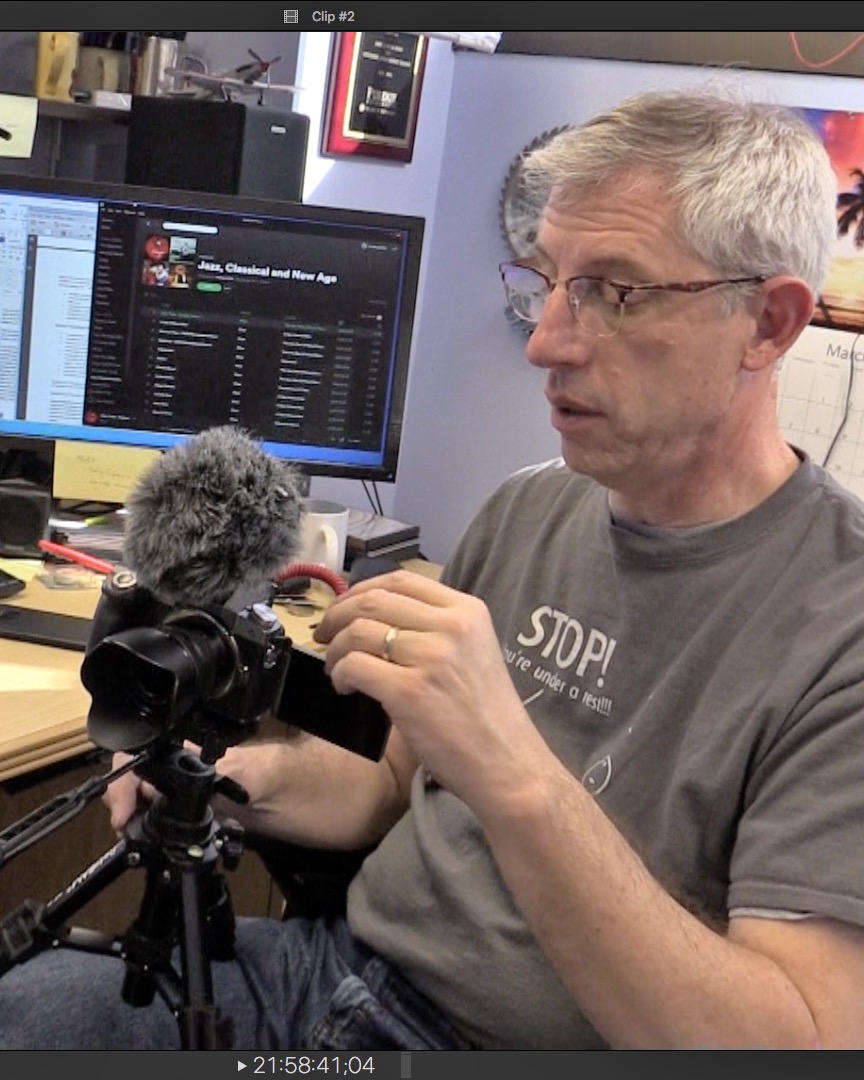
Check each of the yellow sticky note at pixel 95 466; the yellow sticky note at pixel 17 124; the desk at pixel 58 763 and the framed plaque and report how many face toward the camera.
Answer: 4

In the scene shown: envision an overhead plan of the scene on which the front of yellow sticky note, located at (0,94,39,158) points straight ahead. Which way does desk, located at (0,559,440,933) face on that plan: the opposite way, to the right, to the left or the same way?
the same way

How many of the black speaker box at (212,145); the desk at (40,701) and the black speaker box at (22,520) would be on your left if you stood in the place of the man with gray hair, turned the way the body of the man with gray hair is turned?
0

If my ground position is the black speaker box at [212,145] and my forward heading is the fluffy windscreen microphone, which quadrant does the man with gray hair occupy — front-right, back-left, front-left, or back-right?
front-left

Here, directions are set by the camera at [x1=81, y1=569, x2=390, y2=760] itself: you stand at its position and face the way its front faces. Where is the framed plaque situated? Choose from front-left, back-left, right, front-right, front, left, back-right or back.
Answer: back-right

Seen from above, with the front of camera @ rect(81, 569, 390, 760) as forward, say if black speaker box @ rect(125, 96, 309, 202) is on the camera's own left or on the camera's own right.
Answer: on the camera's own right

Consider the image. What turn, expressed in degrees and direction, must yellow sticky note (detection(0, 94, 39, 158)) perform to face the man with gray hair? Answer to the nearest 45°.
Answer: approximately 45° to its left

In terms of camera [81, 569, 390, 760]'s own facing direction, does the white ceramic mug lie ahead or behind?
behind

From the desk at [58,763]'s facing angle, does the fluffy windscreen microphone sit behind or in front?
in front

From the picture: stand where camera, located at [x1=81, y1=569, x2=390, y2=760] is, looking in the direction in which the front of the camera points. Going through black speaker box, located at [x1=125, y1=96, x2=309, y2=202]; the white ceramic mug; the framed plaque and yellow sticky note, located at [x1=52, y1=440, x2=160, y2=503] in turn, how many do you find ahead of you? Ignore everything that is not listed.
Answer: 0

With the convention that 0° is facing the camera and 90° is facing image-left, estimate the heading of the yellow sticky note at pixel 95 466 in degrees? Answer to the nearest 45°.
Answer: approximately 0°

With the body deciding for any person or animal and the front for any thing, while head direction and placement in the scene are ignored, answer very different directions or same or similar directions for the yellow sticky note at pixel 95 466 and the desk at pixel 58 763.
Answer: same or similar directions

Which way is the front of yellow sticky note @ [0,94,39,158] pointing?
toward the camera

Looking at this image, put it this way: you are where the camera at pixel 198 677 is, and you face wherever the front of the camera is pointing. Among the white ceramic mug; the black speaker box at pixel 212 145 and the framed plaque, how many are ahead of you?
0
